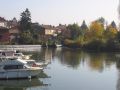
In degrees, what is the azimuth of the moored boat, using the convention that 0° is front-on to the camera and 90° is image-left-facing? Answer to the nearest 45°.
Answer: approximately 270°
